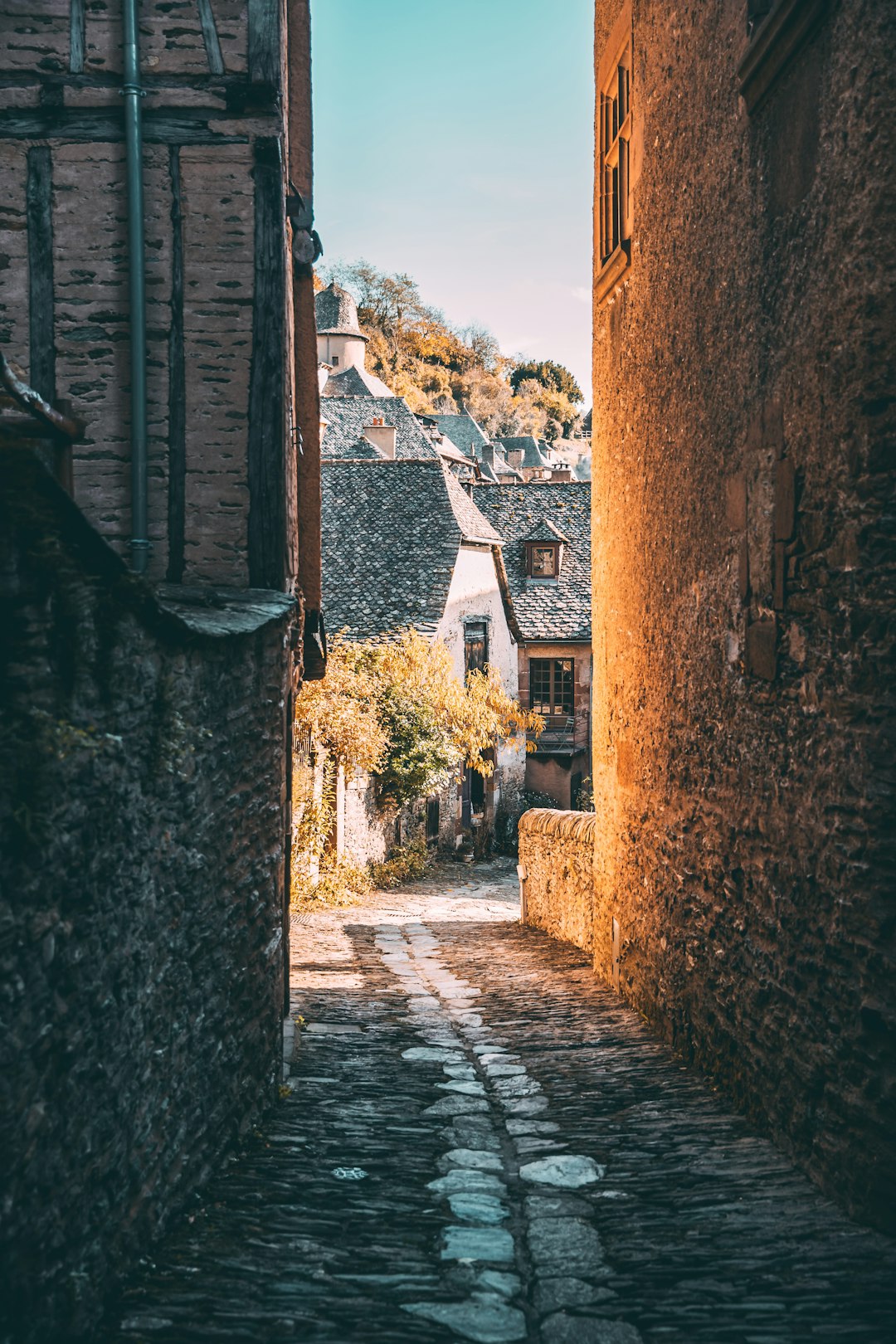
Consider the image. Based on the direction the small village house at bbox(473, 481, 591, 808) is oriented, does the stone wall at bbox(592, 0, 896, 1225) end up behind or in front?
in front

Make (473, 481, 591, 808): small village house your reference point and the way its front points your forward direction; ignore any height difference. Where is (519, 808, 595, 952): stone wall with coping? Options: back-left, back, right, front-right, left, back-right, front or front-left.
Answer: front

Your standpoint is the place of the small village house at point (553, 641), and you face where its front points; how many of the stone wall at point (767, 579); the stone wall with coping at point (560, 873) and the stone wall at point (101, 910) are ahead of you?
3

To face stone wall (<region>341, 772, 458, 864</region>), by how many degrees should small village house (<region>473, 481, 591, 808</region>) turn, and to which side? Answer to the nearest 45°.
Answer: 0° — it already faces it

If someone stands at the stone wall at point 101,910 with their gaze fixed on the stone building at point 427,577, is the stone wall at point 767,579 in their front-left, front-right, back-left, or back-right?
front-right

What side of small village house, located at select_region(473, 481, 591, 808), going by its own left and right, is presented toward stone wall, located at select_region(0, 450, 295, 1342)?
front

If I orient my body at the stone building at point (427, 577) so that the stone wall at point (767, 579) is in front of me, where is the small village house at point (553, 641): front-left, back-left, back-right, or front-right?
back-left

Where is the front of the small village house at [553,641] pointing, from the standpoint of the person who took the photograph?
facing the viewer

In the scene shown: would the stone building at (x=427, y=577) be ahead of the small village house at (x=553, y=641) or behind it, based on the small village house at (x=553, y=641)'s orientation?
ahead

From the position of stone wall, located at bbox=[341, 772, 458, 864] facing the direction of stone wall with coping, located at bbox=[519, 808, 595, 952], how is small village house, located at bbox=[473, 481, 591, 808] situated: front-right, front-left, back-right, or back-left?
back-left
